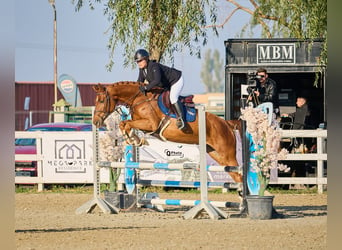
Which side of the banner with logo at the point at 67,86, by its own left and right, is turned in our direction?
front

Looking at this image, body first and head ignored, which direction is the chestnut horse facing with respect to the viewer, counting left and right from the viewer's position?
facing to the left of the viewer

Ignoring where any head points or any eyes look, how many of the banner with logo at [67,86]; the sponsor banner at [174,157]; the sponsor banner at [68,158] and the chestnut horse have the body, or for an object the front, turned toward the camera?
3

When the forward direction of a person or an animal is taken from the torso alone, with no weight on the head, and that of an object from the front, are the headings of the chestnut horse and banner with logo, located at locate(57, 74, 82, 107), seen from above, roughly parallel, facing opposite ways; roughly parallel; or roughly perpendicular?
roughly perpendicular

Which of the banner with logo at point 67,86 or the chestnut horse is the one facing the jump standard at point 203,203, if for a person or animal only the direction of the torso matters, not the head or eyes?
the banner with logo

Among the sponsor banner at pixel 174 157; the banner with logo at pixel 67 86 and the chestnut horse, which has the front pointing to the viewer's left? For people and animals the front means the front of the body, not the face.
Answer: the chestnut horse

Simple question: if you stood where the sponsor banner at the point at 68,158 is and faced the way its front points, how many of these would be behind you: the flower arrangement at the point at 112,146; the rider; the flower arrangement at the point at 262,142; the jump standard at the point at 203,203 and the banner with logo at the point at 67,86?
1

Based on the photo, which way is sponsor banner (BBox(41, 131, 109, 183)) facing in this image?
toward the camera

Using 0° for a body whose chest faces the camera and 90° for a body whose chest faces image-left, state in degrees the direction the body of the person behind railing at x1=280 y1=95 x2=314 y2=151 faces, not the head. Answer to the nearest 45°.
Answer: approximately 45°

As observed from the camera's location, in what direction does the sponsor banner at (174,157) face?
facing the viewer

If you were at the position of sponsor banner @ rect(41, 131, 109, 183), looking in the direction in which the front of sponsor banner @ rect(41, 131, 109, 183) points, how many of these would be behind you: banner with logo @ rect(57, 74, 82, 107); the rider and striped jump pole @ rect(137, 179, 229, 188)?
1
